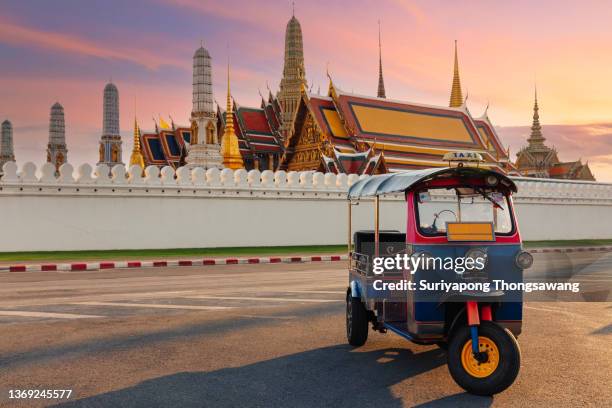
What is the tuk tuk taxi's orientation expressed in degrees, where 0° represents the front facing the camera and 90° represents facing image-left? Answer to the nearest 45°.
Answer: approximately 315°

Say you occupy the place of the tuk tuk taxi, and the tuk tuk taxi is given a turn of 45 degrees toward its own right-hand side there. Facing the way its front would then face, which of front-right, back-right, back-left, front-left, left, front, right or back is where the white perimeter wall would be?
back-right

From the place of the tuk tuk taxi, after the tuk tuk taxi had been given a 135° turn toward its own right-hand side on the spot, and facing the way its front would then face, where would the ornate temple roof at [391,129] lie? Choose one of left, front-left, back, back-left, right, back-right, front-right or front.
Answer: right
